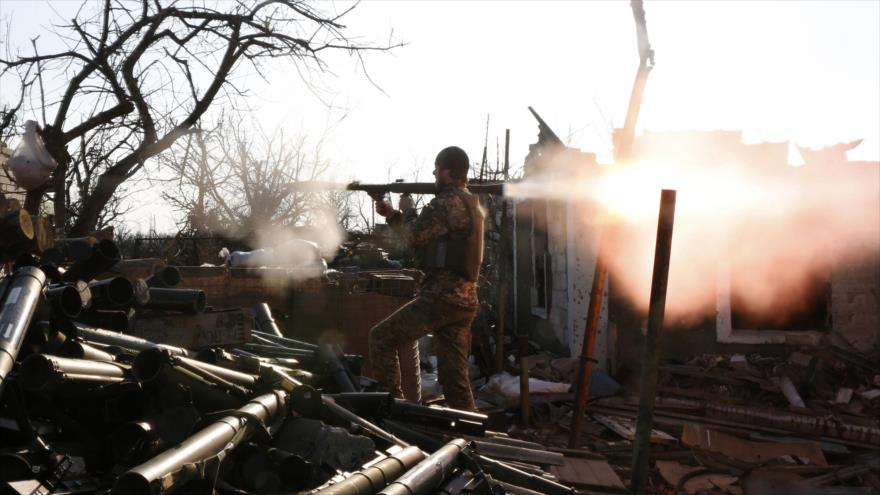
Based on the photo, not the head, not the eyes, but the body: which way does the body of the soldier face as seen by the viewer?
to the viewer's left

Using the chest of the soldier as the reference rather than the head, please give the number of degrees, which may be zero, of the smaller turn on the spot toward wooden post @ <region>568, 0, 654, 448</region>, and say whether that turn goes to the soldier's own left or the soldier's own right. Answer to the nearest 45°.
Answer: approximately 180°

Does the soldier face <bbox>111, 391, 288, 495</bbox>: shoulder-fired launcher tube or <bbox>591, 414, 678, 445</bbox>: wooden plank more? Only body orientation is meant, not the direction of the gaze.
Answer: the shoulder-fired launcher tube

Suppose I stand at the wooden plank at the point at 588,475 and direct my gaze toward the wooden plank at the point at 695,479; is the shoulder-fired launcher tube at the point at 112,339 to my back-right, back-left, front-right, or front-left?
back-left

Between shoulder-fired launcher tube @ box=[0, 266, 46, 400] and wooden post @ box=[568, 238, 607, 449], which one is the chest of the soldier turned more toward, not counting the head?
the shoulder-fired launcher tube

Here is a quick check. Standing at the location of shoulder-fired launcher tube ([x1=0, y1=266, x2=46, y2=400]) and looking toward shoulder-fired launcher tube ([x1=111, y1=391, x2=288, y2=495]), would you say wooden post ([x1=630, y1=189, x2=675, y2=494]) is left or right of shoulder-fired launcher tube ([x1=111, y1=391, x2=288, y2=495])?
left
